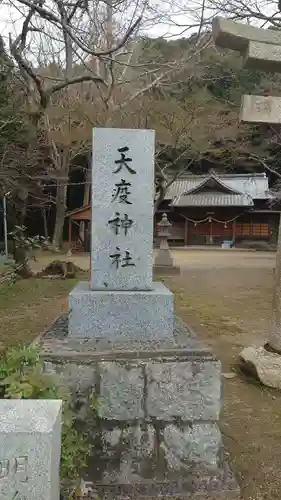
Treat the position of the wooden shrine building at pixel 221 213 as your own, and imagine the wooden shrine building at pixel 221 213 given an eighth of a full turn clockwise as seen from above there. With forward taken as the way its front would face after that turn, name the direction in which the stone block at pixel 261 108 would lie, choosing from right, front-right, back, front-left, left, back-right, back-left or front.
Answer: front-left

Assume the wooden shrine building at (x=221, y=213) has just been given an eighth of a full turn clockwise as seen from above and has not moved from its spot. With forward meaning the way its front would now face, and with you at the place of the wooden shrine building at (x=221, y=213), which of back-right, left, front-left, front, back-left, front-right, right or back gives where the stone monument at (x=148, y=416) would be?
front-left

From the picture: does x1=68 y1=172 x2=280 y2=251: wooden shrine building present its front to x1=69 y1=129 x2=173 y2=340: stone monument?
yes

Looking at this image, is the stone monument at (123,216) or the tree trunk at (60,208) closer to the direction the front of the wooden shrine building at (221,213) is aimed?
the stone monument

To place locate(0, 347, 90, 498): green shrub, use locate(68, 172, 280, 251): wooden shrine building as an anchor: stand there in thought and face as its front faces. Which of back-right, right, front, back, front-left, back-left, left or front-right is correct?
front

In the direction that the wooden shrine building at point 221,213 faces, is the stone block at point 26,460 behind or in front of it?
in front

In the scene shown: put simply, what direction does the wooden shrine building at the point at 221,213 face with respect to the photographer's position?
facing the viewer

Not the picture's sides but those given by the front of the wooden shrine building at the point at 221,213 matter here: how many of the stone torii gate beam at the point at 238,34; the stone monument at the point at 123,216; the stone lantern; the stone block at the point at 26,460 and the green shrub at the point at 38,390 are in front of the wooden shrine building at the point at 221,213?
5

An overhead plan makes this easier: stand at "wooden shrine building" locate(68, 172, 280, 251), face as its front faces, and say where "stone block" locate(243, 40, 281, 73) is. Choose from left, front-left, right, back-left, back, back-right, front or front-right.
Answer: front

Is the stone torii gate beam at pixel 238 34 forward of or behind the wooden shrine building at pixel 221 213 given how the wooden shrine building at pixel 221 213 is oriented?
forward

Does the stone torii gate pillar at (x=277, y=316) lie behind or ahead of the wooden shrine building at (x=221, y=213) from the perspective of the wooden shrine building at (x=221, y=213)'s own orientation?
ahead
